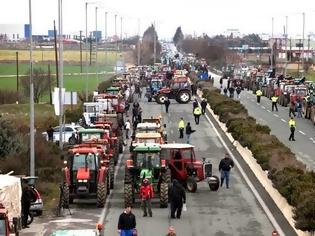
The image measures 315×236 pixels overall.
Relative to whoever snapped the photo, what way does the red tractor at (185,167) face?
facing the viewer and to the right of the viewer

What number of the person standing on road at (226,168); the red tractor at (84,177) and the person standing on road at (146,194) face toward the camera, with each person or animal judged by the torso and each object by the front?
3

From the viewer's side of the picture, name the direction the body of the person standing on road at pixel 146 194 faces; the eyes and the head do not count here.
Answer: toward the camera

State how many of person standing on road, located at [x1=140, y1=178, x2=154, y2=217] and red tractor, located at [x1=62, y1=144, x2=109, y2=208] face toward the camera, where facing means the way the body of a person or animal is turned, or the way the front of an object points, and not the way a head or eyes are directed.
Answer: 2

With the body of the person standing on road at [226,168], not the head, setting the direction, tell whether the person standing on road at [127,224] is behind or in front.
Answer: in front

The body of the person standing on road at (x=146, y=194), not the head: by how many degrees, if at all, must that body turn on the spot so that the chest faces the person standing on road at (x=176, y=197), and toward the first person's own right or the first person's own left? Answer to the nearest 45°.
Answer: approximately 45° to the first person's own left

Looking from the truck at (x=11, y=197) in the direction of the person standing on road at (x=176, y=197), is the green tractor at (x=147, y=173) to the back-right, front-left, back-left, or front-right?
front-left

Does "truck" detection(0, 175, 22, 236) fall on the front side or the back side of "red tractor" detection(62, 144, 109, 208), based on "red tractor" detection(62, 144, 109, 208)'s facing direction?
on the front side

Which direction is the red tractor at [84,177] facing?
toward the camera

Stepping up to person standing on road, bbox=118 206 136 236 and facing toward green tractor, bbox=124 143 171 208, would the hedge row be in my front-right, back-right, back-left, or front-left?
front-right

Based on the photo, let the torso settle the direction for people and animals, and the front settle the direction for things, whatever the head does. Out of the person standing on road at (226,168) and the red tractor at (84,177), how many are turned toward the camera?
2

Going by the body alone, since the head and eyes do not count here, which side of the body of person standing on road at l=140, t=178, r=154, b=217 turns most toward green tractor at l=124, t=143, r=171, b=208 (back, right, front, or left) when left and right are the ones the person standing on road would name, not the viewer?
back

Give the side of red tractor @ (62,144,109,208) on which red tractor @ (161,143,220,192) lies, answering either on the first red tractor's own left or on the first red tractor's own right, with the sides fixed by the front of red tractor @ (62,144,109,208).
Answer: on the first red tractor's own left
